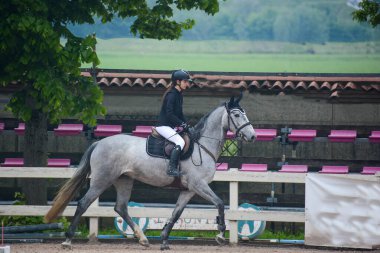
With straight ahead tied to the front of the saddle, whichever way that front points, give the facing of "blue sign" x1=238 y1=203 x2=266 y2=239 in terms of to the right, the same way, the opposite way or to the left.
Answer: to the right

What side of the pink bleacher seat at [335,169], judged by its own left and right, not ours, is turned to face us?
front

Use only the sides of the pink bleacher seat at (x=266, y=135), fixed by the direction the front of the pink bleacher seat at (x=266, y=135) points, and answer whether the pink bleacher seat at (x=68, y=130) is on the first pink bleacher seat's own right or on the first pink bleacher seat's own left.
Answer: on the first pink bleacher seat's own right

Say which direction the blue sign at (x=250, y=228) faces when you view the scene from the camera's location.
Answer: facing the viewer

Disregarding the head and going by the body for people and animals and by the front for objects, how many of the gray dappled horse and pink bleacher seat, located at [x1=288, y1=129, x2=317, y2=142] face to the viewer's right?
1

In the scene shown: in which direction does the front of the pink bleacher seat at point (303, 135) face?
toward the camera

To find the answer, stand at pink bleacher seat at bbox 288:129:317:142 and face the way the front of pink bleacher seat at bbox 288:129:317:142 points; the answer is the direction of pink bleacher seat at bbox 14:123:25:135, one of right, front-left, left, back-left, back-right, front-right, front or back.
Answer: right

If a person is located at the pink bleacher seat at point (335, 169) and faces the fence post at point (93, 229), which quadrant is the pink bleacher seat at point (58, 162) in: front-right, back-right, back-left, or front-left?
front-right

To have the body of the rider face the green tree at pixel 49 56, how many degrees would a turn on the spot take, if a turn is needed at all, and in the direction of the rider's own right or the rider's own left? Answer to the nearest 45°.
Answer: approximately 135° to the rider's own left

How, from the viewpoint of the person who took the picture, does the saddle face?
facing to the right of the viewer

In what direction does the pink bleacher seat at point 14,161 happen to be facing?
toward the camera

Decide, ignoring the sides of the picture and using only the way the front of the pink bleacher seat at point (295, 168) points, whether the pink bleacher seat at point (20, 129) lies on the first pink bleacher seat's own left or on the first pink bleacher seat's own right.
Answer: on the first pink bleacher seat's own right

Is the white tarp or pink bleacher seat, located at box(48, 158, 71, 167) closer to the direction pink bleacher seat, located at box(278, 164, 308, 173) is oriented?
the white tarp

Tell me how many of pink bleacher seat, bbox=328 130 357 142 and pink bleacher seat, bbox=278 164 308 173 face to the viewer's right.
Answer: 0

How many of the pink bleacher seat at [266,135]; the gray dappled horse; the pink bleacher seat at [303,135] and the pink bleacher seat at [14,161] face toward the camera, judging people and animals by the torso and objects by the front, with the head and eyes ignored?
3

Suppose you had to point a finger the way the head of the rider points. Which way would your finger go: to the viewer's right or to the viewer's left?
to the viewer's right

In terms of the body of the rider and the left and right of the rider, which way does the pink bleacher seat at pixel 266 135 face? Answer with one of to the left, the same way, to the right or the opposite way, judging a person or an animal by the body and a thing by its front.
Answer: to the right

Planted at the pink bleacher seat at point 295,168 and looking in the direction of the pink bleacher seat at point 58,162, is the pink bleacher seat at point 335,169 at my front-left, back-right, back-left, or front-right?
back-right
